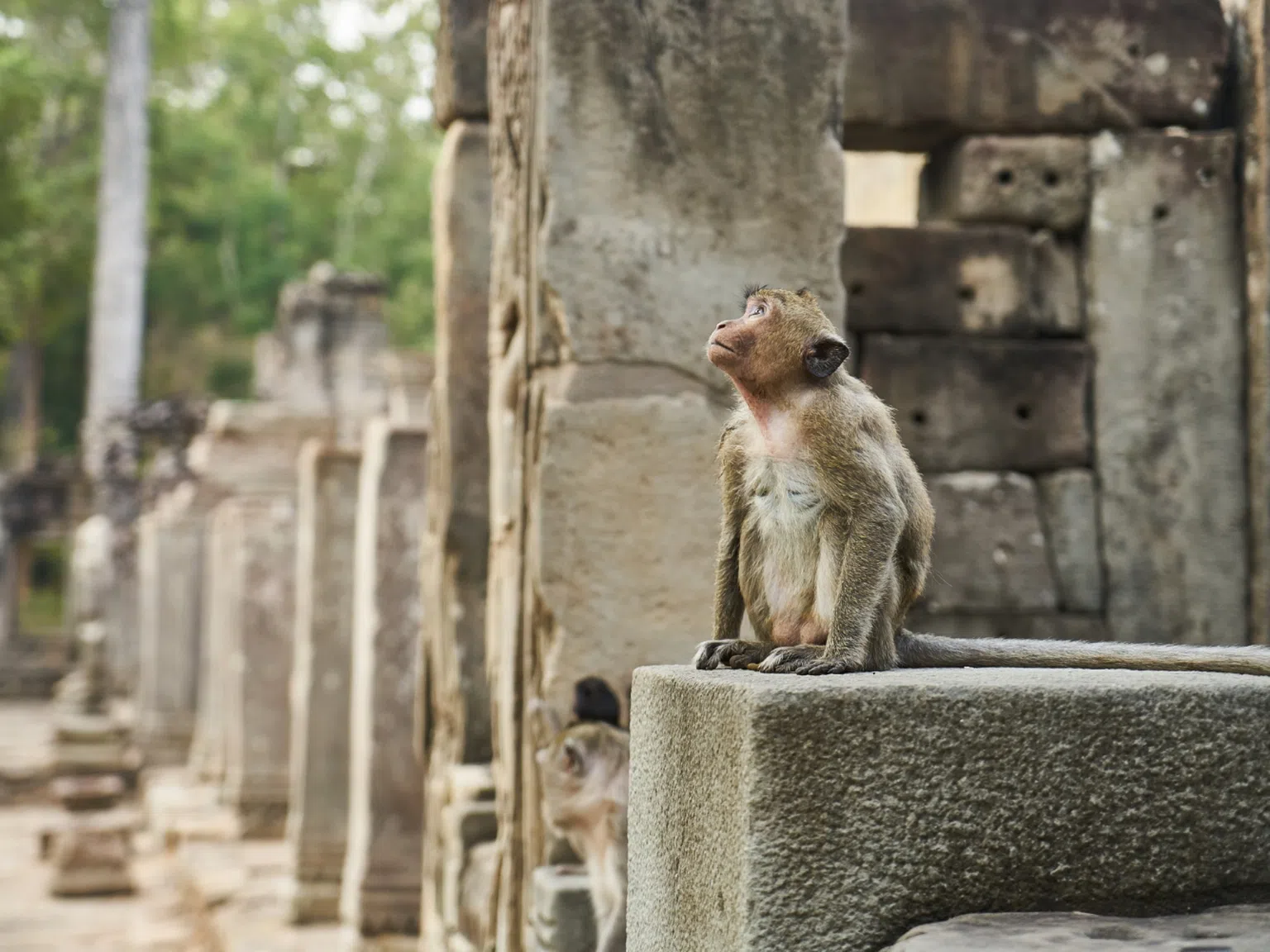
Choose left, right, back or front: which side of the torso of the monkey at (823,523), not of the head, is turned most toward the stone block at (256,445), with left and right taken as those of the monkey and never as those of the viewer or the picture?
right

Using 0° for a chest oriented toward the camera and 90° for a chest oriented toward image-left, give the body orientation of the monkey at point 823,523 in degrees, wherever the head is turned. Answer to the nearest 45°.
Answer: approximately 45°

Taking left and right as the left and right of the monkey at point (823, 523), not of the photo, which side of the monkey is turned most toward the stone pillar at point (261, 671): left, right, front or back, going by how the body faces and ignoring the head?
right

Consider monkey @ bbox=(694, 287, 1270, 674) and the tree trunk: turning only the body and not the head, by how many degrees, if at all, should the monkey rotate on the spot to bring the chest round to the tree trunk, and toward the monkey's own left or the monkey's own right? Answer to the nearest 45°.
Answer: approximately 90° to the monkey's own right

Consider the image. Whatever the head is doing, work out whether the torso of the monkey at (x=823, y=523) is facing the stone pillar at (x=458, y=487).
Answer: no

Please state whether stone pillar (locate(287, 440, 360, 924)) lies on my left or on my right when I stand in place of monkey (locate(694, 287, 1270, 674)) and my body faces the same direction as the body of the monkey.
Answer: on my right
